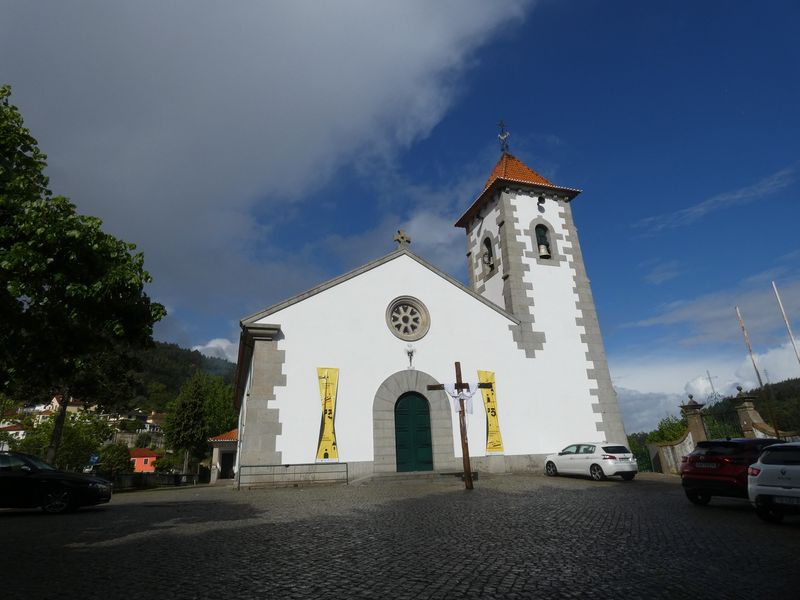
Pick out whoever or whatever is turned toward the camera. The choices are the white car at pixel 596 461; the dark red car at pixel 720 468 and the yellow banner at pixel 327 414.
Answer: the yellow banner

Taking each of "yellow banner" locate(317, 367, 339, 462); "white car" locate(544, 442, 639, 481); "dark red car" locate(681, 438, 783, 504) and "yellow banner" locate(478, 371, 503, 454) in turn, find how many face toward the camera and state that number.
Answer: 2

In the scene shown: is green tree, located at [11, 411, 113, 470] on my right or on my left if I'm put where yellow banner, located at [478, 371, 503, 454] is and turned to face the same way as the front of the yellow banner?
on my right

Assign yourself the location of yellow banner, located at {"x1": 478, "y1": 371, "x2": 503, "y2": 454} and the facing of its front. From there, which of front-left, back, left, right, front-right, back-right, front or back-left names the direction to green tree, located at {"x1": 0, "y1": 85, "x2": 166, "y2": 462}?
front-right

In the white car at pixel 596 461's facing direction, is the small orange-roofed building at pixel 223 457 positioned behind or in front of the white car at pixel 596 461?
in front

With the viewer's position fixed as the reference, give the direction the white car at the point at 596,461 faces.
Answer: facing away from the viewer and to the left of the viewer

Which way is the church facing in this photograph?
toward the camera

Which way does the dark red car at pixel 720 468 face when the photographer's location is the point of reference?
facing away from the viewer and to the right of the viewer

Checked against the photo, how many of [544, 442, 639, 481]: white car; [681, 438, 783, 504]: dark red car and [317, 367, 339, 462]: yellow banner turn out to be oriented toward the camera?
1

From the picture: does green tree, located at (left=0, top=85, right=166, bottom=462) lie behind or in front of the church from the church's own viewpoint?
in front

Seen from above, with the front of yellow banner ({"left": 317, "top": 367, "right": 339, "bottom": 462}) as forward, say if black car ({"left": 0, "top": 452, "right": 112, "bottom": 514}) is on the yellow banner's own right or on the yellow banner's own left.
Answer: on the yellow banner's own right

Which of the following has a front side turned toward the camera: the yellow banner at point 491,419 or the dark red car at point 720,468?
the yellow banner

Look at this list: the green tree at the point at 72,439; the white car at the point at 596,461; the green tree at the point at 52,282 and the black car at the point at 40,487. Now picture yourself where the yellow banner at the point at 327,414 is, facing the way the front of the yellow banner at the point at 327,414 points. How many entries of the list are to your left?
1

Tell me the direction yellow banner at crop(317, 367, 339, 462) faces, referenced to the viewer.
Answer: facing the viewer

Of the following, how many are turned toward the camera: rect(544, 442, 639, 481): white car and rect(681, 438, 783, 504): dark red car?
0

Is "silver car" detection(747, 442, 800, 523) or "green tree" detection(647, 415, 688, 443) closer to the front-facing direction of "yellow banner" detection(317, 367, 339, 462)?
the silver car

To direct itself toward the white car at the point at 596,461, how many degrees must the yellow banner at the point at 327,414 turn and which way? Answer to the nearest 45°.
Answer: approximately 90° to its left

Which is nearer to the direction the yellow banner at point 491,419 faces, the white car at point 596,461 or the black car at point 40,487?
the black car

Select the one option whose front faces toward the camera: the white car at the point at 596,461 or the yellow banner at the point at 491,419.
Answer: the yellow banner
